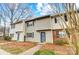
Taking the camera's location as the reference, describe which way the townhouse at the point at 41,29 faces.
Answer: facing the viewer and to the left of the viewer
